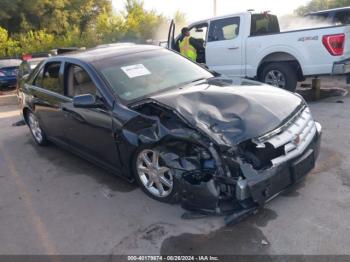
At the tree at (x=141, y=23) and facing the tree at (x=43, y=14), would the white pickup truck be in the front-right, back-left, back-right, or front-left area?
back-left

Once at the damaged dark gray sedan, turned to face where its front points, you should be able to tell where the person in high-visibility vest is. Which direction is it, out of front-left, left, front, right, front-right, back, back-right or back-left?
back-left

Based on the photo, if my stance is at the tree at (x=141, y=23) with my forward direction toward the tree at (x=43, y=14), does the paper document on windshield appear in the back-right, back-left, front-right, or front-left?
back-left

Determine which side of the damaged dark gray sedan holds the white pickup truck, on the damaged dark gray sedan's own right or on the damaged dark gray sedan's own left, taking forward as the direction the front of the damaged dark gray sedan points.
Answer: on the damaged dark gray sedan's own left

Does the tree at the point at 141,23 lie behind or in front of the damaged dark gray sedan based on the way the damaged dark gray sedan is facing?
behind

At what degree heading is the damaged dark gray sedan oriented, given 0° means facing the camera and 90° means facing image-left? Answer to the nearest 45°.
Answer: approximately 315°

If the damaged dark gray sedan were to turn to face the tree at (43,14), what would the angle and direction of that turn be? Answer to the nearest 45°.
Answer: approximately 135° to its left

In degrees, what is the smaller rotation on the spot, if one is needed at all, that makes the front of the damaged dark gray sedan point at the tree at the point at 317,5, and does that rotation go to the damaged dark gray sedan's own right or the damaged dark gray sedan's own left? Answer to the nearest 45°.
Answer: approximately 90° to the damaged dark gray sedan's own left
